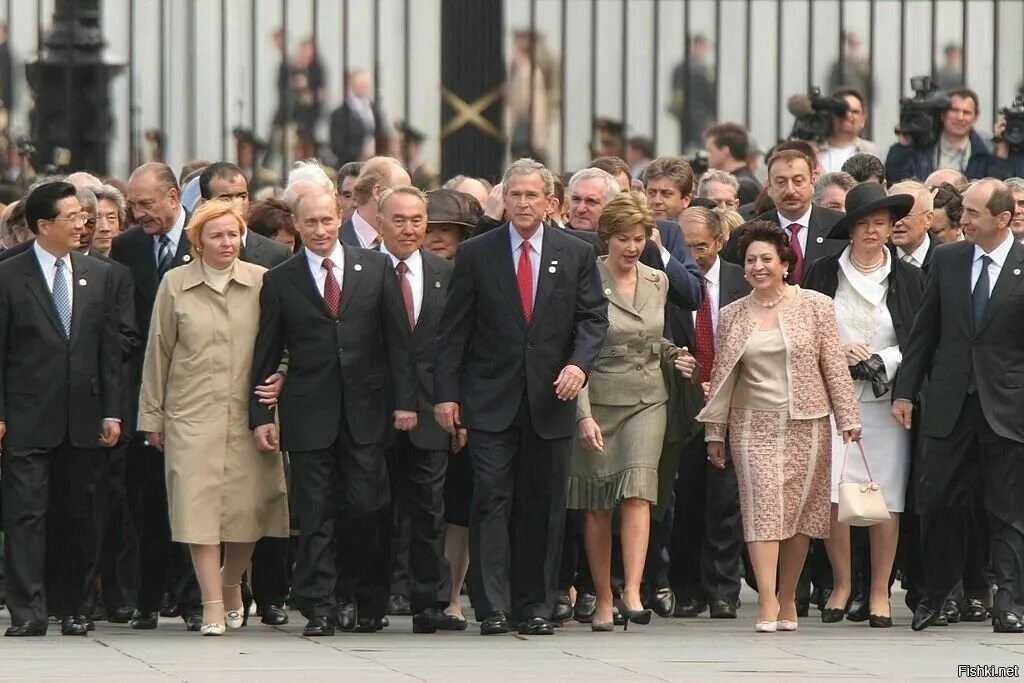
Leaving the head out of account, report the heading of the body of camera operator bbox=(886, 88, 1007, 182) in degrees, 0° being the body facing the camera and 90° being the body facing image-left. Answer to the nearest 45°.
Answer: approximately 0°

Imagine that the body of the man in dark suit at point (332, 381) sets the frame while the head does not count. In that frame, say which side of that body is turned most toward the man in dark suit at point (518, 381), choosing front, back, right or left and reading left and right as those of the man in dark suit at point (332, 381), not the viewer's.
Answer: left

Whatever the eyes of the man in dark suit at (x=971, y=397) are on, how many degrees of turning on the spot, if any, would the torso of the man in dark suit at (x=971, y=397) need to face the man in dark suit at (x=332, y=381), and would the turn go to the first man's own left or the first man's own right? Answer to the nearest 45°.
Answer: approximately 90° to the first man's own right

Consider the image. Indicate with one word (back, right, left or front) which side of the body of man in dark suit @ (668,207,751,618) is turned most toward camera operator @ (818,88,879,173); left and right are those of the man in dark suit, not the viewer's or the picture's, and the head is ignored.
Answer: back

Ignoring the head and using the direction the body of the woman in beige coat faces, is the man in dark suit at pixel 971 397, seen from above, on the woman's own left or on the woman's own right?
on the woman's own left

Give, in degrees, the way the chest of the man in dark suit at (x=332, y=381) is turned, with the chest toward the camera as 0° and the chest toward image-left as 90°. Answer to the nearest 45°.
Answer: approximately 0°
